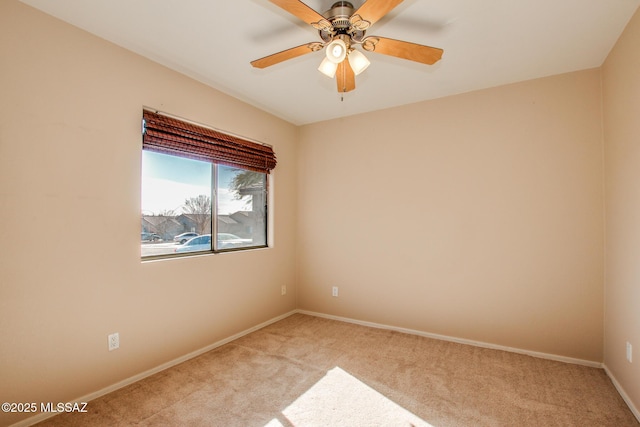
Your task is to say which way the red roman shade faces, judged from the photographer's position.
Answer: facing the viewer and to the right of the viewer

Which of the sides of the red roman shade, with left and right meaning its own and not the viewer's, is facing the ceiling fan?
front
